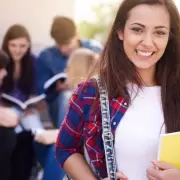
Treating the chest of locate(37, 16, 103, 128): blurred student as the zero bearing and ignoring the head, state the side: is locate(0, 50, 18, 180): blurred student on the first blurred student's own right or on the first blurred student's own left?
on the first blurred student's own right
